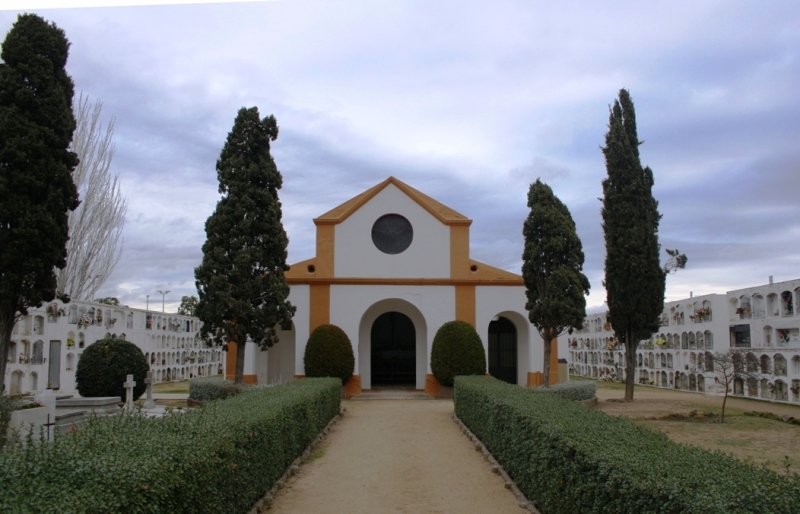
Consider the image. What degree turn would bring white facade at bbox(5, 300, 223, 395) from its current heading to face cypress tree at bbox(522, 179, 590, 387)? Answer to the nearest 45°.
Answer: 0° — it already faces it

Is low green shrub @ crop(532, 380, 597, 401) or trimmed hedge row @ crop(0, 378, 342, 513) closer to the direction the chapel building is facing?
the trimmed hedge row

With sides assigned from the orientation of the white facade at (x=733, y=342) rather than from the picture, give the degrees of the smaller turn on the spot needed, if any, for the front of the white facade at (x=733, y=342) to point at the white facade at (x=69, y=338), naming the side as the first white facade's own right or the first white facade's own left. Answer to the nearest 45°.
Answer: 0° — it already faces it

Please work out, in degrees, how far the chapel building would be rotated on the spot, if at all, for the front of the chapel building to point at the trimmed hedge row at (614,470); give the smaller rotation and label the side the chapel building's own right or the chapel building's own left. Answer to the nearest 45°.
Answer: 0° — it already faces it

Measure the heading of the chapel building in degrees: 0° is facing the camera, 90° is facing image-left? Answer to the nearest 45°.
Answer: approximately 0°

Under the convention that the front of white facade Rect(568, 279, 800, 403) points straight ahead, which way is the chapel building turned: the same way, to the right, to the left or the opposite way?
to the left

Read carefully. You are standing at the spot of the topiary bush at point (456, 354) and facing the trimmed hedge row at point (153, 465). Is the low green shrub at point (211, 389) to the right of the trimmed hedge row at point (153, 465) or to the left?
right

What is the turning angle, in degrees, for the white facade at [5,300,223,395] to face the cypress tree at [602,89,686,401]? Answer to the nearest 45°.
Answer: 0° — it already faces it

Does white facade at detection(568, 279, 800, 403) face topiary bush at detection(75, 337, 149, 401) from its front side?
yes

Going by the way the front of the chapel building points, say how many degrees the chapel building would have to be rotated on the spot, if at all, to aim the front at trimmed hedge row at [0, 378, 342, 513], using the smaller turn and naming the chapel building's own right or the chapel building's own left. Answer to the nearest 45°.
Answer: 0° — it already faces it
